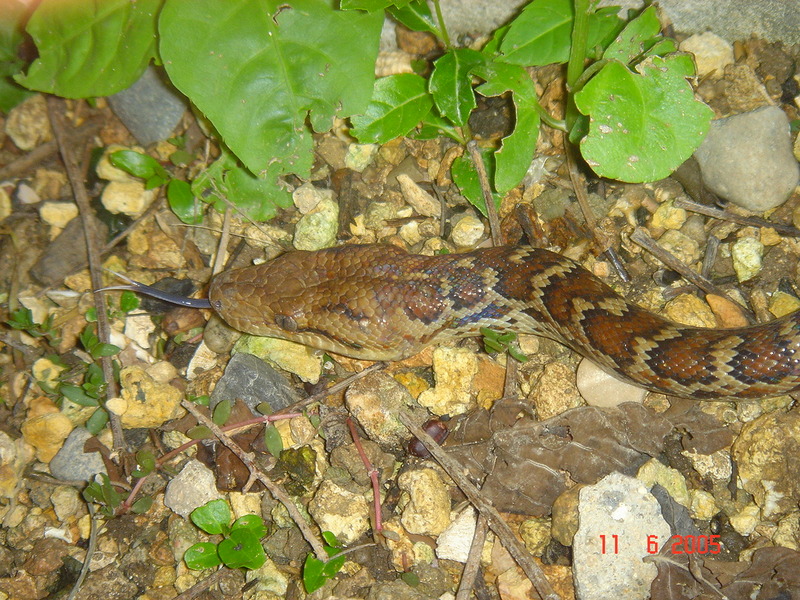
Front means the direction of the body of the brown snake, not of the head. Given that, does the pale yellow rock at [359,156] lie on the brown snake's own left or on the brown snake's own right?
on the brown snake's own right

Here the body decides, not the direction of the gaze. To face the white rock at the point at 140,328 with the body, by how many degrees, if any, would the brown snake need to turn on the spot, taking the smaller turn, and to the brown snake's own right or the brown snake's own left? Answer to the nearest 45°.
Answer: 0° — it already faces it

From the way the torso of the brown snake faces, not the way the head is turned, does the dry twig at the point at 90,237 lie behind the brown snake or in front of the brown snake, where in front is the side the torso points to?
in front

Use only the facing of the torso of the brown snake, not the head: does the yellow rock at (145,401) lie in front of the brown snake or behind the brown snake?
in front

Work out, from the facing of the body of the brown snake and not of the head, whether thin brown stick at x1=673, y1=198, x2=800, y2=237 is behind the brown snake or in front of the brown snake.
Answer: behind

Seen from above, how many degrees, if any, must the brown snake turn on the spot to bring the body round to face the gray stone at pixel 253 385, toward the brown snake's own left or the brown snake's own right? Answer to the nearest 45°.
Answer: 0° — it already faces it

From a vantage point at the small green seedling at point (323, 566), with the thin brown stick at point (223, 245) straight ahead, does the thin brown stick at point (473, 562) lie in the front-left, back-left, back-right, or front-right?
back-right

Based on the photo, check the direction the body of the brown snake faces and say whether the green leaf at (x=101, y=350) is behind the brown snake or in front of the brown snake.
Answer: in front

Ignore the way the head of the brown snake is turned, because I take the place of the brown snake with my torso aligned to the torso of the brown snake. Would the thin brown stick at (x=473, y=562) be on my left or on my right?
on my left

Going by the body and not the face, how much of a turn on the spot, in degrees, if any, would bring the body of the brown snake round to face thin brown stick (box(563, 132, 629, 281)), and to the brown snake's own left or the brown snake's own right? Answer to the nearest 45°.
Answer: approximately 135° to the brown snake's own right

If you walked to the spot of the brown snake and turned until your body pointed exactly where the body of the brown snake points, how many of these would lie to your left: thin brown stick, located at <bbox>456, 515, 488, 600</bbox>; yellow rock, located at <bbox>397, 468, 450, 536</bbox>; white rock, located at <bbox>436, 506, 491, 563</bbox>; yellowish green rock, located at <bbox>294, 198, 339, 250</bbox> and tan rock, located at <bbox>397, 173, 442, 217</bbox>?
3

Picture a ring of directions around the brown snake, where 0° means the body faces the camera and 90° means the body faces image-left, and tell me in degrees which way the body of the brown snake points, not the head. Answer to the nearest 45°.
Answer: approximately 90°

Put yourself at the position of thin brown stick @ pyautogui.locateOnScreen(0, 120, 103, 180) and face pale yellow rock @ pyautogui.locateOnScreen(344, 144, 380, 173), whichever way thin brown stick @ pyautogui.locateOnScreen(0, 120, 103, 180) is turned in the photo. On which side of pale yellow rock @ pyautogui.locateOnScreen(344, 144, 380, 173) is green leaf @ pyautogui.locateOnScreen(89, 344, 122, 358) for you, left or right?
right

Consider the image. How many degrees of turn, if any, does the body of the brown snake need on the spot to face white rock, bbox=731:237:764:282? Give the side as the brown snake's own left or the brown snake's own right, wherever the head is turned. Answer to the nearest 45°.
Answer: approximately 180°

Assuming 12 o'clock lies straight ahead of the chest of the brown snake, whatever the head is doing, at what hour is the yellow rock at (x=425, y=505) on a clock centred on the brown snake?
The yellow rock is roughly at 9 o'clock from the brown snake.
